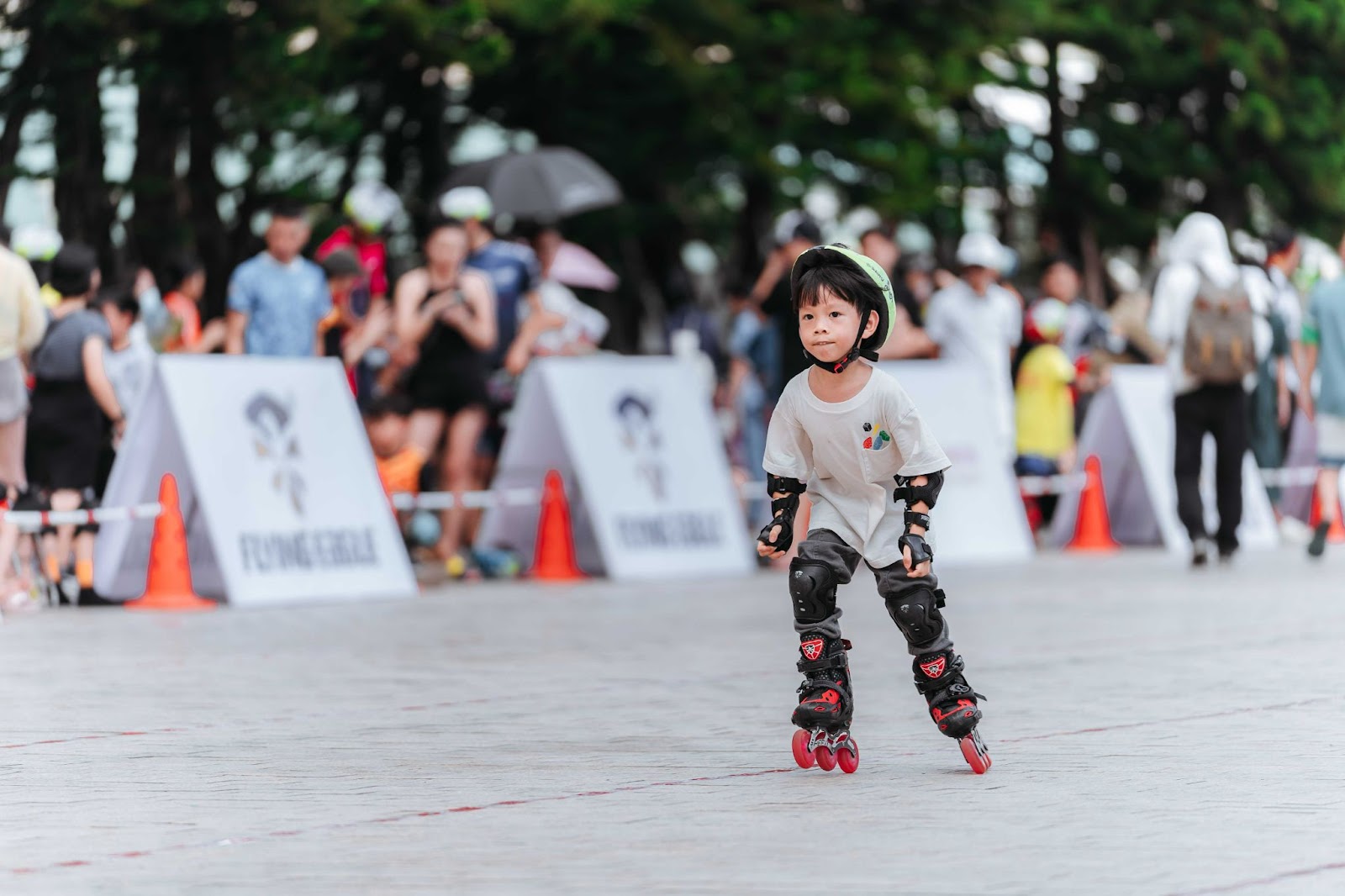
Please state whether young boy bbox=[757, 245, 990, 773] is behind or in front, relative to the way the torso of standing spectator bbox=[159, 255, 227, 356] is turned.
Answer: in front

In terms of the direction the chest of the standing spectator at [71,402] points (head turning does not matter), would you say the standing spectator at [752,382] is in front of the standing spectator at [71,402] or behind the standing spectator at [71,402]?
in front

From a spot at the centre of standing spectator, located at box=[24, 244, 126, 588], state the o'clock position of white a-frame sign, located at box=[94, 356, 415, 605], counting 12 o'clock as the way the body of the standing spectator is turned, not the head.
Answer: The white a-frame sign is roughly at 2 o'clock from the standing spectator.

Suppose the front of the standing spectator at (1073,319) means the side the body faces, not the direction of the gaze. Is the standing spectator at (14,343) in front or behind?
in front

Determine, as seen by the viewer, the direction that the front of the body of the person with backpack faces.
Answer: away from the camera

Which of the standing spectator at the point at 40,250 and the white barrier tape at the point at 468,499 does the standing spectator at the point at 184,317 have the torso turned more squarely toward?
the white barrier tape
